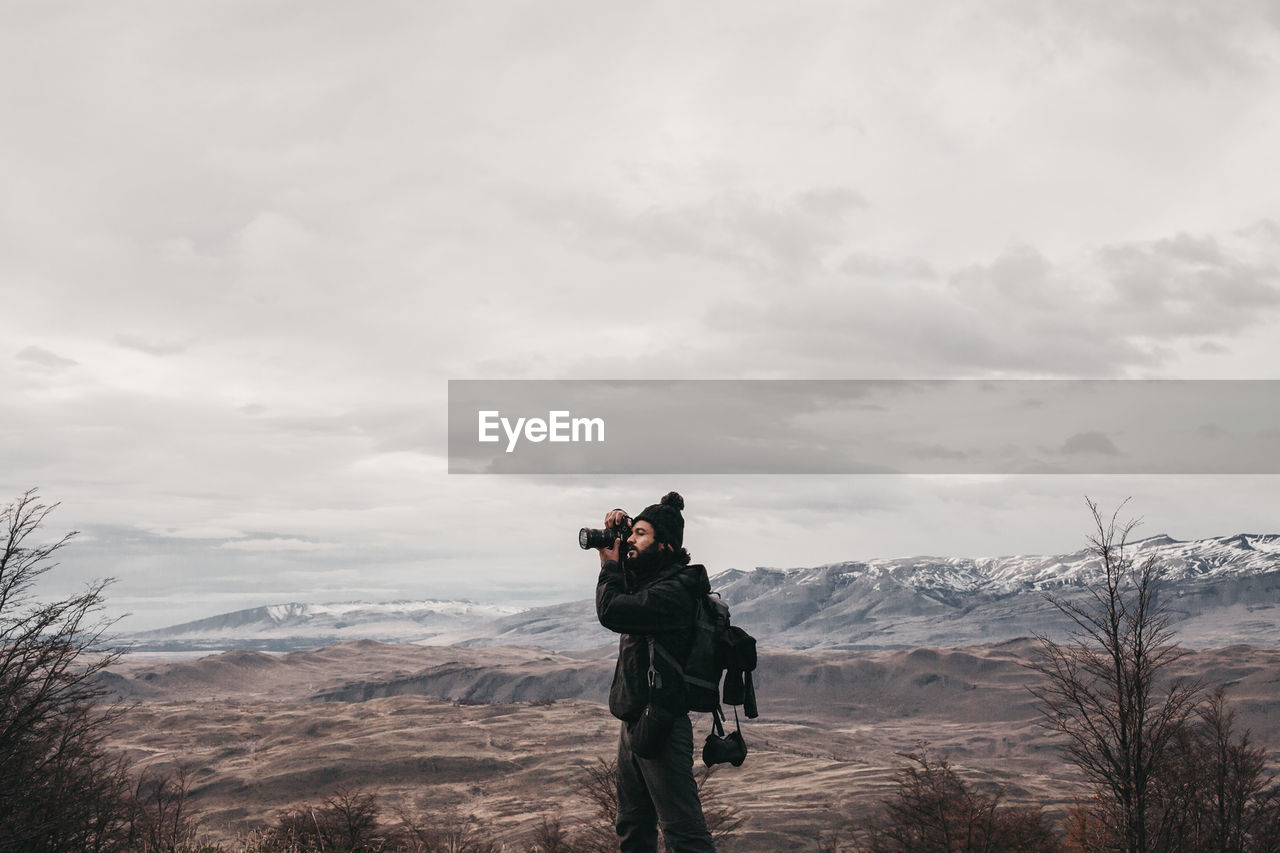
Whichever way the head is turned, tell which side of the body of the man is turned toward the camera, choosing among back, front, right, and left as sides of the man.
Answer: left

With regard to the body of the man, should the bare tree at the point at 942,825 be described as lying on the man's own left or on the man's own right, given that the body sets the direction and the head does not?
on the man's own right
